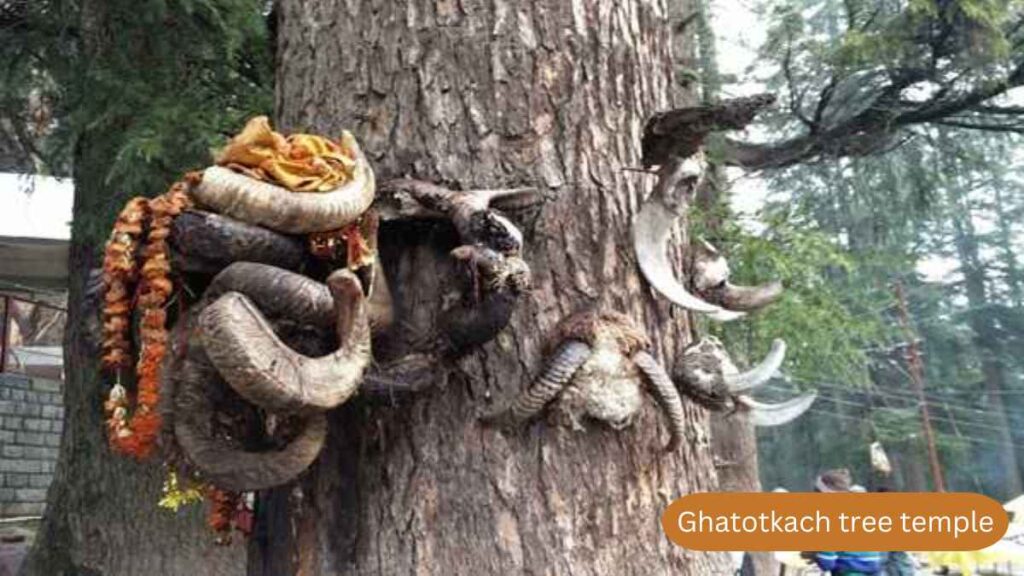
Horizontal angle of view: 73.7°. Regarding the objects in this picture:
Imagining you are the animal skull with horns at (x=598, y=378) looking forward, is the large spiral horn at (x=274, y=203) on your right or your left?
on your right

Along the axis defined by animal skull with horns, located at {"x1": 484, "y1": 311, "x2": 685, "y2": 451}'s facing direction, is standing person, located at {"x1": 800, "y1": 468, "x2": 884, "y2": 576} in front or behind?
behind

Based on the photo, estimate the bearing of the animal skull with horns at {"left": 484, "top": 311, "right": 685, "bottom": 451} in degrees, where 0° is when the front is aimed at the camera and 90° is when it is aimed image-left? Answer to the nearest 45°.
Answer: approximately 0°

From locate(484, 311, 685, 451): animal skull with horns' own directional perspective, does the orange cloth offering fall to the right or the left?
on its right

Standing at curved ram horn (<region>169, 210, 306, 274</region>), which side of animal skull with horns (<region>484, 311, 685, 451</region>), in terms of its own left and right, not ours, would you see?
right

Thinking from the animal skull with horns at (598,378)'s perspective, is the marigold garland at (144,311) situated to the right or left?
on its right

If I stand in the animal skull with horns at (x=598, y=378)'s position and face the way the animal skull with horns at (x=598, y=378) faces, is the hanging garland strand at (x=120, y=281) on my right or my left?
on my right

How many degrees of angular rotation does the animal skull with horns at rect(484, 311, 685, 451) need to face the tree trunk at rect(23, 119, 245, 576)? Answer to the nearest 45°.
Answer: approximately 135° to its right

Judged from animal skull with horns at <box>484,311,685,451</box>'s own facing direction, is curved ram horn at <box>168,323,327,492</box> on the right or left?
on its right
